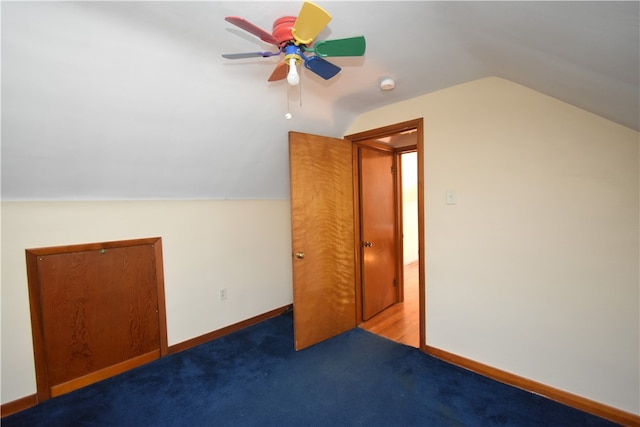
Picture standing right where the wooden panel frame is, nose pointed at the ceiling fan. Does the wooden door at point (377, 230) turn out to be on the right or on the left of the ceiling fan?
left

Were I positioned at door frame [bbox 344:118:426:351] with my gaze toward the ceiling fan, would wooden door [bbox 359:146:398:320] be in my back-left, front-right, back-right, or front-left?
back-right

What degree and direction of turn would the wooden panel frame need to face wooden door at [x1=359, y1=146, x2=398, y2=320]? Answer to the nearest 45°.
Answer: approximately 45° to its left

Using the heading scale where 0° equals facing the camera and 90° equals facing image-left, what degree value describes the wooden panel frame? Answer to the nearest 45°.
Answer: approximately 315°
